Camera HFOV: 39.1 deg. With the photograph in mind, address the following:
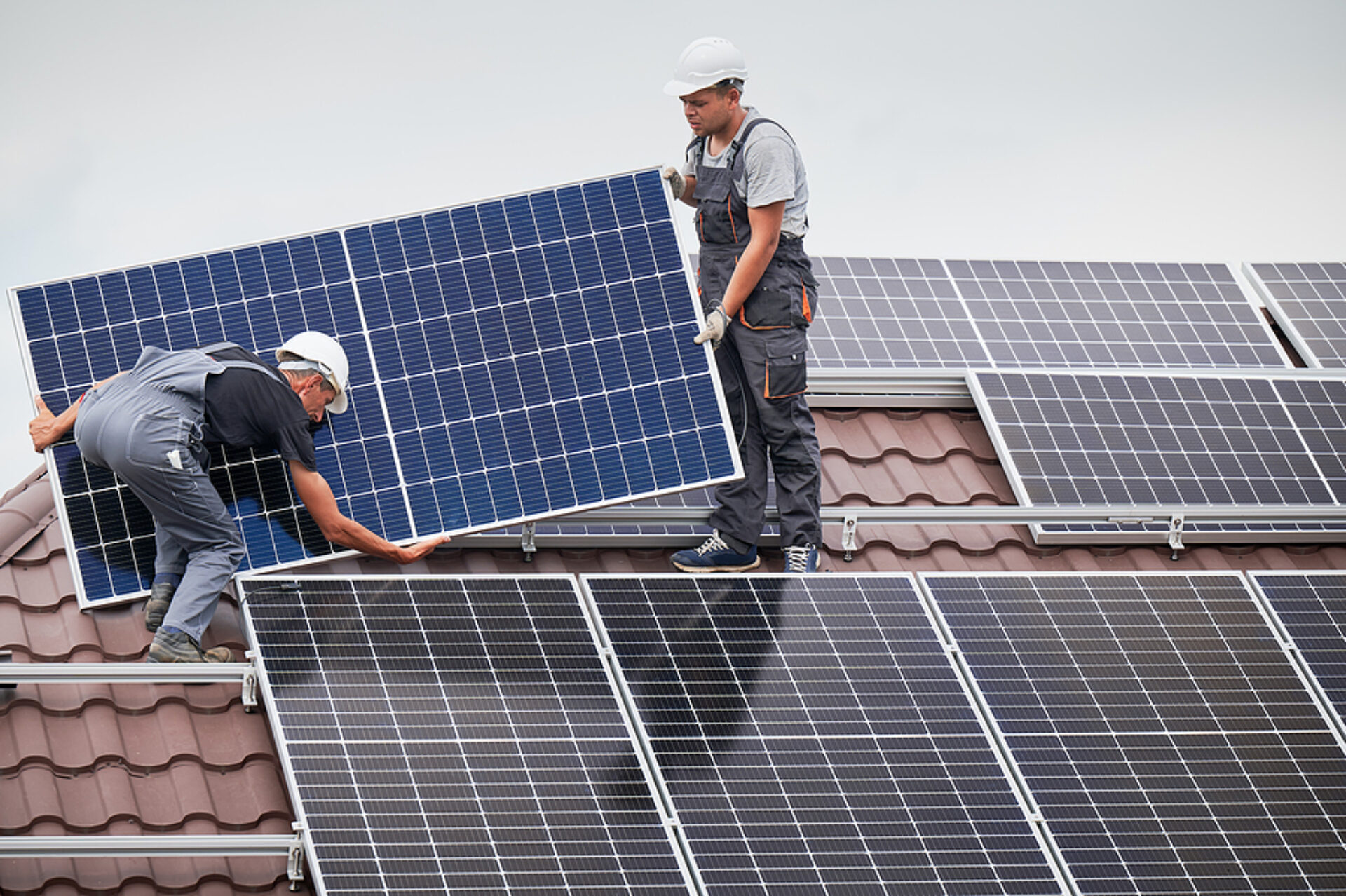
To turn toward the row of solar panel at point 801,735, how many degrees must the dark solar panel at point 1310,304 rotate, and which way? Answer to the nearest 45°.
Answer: approximately 45° to its right

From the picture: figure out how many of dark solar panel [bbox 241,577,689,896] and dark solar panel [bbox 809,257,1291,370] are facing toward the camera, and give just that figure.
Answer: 2

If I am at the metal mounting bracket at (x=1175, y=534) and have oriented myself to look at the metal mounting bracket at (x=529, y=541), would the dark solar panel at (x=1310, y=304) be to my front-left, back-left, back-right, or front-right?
back-right

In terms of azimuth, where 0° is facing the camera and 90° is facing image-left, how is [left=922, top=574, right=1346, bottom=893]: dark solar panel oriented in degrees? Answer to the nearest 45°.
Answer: approximately 0°

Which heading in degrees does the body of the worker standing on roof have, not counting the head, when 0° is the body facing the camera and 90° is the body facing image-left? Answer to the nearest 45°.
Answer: approximately 45°

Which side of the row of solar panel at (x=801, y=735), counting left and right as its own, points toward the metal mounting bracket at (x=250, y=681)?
right
